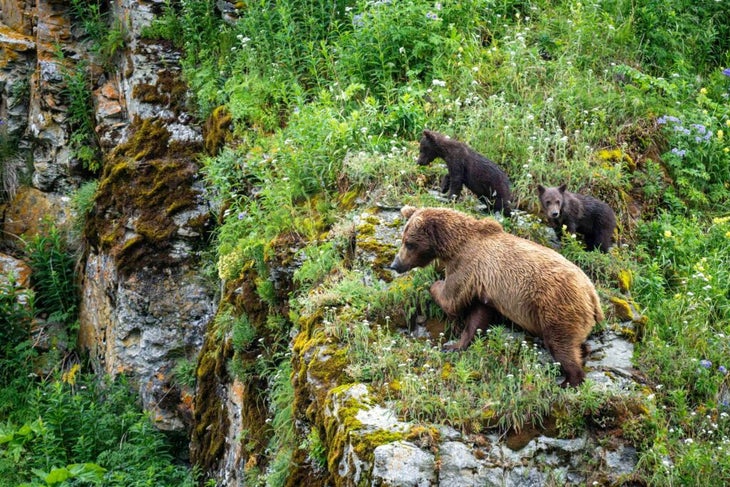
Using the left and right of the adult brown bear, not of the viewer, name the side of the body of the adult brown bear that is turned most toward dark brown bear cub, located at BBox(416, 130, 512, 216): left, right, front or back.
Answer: right

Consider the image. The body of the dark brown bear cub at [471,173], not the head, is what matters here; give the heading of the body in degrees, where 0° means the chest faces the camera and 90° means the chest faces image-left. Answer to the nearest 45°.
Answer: approximately 90°

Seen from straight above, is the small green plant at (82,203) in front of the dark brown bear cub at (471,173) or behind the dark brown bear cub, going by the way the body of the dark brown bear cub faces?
in front

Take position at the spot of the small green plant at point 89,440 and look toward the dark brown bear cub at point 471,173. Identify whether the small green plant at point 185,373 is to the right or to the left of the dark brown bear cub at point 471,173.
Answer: left

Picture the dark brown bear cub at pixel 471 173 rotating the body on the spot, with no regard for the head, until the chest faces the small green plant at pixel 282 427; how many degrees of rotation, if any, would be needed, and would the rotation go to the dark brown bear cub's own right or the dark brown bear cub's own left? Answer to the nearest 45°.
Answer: approximately 45° to the dark brown bear cub's own left

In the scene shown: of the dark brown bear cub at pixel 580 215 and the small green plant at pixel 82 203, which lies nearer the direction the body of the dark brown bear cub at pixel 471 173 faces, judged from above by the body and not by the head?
the small green plant

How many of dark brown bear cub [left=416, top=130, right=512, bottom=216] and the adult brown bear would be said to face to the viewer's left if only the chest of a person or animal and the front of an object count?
2

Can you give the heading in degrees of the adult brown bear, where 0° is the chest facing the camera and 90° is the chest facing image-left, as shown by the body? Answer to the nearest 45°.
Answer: approximately 90°

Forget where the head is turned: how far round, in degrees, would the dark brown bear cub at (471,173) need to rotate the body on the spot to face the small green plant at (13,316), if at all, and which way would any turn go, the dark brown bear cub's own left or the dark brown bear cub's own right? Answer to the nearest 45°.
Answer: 0° — it already faces it
